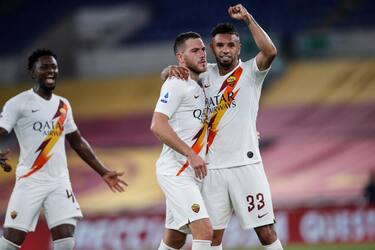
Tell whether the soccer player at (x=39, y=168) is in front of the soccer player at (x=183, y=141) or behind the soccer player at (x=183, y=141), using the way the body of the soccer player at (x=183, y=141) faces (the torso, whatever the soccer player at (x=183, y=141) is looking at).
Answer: behind

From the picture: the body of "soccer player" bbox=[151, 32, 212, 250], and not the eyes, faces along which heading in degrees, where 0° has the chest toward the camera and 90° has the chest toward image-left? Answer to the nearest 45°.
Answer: approximately 315°

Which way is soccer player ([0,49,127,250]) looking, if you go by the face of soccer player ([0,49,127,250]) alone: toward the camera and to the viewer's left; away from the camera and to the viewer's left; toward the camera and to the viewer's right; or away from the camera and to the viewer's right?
toward the camera and to the viewer's right
